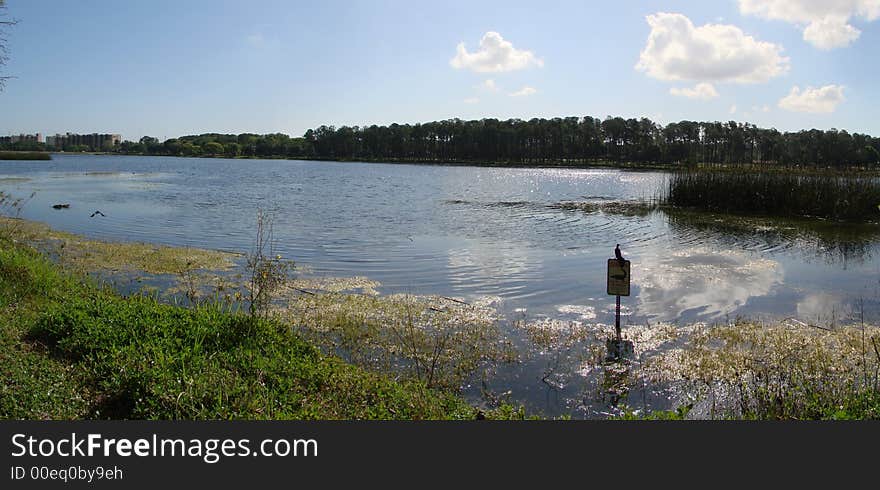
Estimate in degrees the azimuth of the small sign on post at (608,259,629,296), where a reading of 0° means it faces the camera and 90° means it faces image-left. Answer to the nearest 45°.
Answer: approximately 0°
